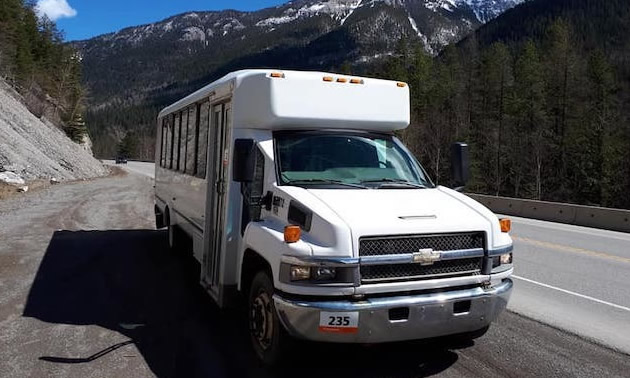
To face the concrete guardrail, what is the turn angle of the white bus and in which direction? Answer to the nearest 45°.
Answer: approximately 90° to its left
